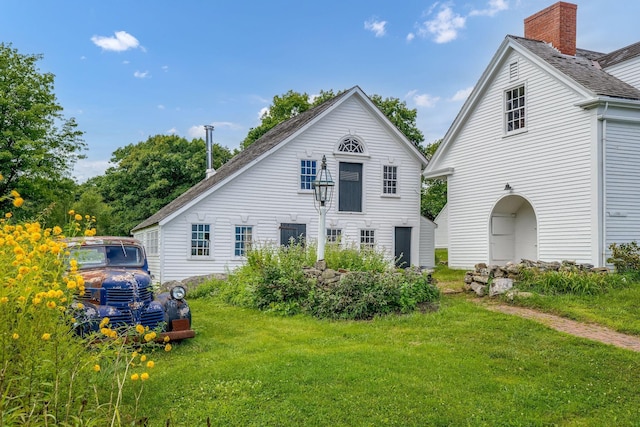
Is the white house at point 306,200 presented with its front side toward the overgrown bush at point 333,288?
yes

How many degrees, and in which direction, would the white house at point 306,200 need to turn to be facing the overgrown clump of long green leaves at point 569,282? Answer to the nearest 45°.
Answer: approximately 45° to its left

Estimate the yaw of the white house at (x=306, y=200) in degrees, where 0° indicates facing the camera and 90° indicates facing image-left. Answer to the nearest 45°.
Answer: approximately 0°

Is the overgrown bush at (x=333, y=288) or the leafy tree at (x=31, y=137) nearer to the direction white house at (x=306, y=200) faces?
the overgrown bush

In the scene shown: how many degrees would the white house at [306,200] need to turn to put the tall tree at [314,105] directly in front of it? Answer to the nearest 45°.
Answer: approximately 180°

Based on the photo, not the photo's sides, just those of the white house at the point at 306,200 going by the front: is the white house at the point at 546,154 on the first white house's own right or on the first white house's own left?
on the first white house's own left

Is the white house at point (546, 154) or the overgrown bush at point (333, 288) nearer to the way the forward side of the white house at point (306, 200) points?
the overgrown bush

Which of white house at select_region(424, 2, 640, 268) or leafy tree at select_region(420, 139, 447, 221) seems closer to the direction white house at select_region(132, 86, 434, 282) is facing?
the white house

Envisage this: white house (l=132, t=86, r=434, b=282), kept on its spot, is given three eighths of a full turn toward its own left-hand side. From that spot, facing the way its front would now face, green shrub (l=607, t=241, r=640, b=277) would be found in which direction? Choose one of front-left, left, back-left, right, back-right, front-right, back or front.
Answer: right
